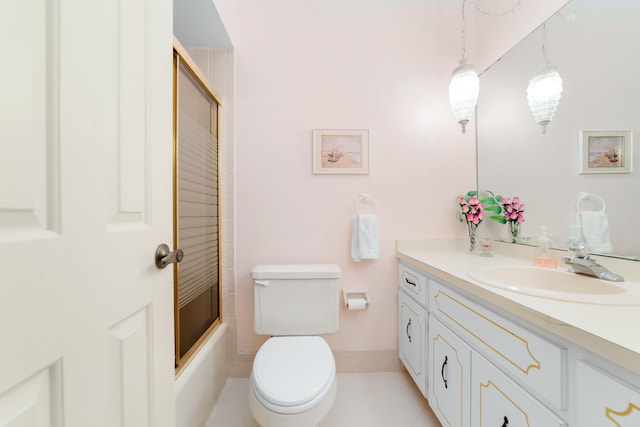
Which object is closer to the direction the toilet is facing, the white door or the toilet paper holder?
the white door

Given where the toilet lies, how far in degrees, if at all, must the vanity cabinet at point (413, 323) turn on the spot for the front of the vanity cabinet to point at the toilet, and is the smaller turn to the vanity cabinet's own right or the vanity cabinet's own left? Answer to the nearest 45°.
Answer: approximately 45° to the vanity cabinet's own right

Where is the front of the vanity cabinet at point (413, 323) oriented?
to the viewer's left

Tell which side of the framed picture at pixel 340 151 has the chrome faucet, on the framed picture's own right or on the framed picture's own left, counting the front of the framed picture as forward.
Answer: on the framed picture's own left

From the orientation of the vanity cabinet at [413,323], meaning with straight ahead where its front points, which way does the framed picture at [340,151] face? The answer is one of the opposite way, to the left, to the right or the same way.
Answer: to the left

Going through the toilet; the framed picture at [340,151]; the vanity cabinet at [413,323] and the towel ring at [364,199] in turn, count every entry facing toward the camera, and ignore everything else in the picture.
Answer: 3

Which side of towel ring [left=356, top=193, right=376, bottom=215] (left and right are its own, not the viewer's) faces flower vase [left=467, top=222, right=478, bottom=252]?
left

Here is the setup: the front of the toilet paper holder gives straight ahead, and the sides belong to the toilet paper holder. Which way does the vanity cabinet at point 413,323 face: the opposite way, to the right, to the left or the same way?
to the right
